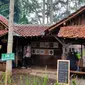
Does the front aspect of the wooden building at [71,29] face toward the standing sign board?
yes

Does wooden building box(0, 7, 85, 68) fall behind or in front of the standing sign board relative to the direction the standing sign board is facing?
behind

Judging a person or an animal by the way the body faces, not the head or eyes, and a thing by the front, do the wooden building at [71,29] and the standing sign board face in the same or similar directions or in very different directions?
same or similar directions

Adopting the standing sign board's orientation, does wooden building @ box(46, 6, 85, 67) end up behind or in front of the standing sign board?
behind

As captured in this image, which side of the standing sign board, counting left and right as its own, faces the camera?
front

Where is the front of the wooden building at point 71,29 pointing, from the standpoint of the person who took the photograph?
facing the viewer
